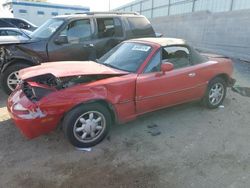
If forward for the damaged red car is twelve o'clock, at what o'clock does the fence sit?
The fence is roughly at 5 o'clock from the damaged red car.

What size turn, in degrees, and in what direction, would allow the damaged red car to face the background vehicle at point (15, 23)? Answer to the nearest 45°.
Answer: approximately 90° to its right

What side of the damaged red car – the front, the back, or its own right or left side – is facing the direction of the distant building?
right

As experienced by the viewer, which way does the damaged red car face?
facing the viewer and to the left of the viewer

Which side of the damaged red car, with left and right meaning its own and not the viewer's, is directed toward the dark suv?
right

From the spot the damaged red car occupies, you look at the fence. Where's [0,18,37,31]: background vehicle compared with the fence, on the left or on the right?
left
